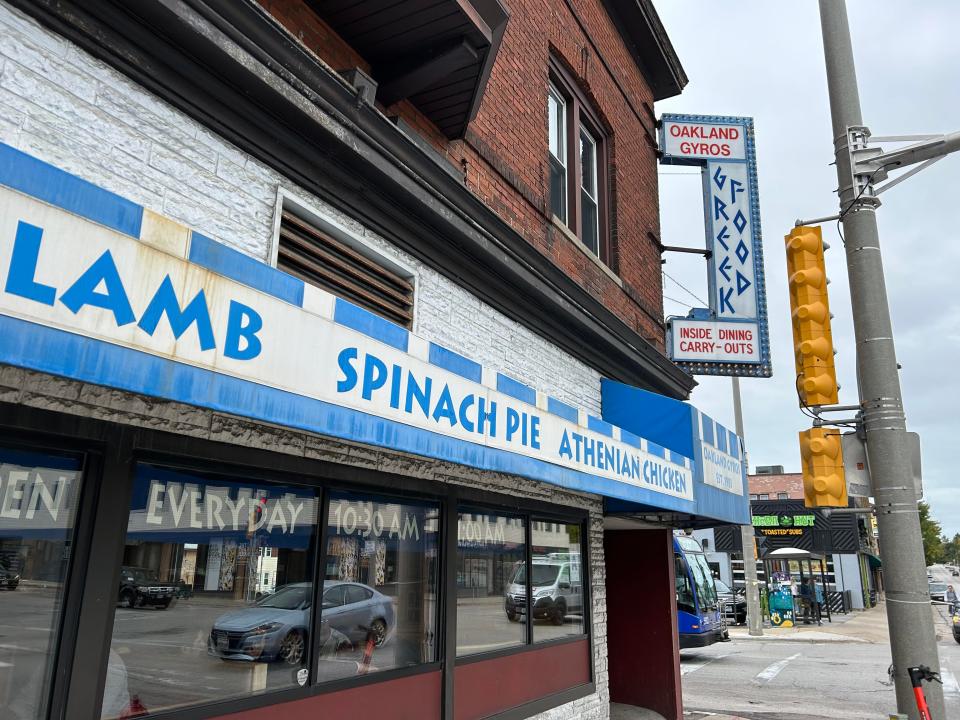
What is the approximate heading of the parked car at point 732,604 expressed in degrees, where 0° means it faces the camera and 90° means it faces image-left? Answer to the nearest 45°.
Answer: approximately 315°

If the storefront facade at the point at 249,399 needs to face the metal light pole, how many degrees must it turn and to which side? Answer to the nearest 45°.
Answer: approximately 90° to its left

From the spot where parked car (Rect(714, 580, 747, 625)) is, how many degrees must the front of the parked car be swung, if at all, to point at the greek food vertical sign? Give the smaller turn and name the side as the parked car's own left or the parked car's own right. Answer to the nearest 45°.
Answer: approximately 45° to the parked car's own right

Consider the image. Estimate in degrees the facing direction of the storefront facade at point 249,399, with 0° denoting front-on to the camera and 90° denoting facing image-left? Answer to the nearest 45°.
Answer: approximately 315°
